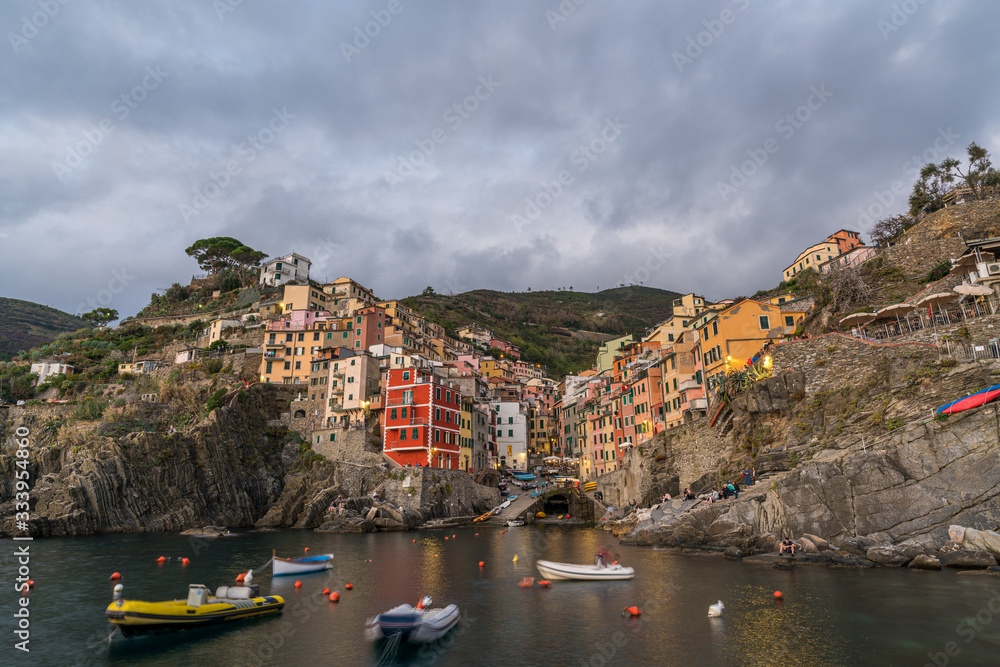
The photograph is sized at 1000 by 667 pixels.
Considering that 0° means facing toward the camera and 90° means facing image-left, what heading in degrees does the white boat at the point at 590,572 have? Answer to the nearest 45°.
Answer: approximately 90°

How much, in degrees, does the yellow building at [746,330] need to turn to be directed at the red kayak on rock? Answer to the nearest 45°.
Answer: approximately 90° to its left

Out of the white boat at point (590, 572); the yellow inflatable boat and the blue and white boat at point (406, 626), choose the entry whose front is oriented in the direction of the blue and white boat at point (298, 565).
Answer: the white boat

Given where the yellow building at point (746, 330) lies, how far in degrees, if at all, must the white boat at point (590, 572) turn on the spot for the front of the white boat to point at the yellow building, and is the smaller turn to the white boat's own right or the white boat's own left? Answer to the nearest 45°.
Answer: approximately 135° to the white boat's own right

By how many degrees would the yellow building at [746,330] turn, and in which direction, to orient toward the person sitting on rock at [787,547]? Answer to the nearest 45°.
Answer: approximately 45° to its left

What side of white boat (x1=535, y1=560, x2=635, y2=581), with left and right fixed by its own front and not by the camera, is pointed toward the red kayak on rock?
back
